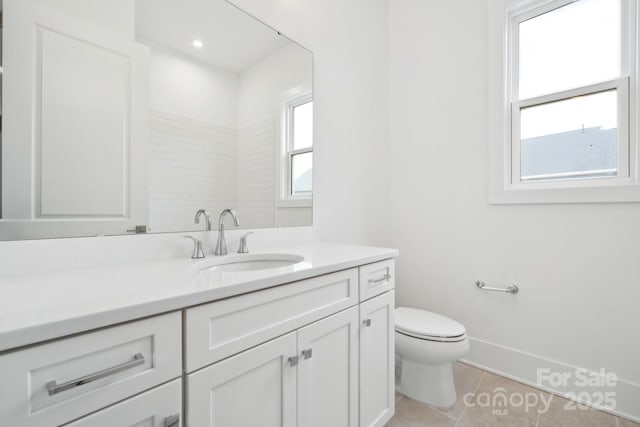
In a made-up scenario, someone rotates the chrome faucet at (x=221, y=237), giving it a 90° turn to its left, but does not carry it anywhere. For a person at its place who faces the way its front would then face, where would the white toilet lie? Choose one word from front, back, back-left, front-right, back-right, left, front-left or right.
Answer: front-right

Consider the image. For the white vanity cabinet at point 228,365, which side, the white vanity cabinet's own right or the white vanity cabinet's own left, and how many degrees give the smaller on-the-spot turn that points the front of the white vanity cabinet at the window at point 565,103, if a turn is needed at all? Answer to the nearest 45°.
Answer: approximately 45° to the white vanity cabinet's own left

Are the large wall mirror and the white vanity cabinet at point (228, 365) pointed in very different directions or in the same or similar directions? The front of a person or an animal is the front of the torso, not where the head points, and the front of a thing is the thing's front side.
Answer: same or similar directions

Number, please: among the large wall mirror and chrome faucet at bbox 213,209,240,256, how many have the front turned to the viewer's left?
0

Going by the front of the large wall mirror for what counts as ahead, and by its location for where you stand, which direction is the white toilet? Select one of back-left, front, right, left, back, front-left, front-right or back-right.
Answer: front-left

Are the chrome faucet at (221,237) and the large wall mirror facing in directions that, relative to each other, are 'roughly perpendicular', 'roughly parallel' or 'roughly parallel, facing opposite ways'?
roughly parallel

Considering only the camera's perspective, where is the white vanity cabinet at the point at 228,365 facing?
facing the viewer and to the right of the viewer

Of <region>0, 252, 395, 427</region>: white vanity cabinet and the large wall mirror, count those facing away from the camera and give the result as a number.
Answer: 0

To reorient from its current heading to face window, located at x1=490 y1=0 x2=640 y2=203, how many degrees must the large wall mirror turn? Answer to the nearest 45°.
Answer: approximately 45° to its left

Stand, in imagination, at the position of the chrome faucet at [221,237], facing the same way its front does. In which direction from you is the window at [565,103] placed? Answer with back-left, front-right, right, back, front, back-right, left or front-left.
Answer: front-left

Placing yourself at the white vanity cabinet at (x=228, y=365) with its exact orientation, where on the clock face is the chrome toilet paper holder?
The chrome toilet paper holder is roughly at 10 o'clock from the white vanity cabinet.
